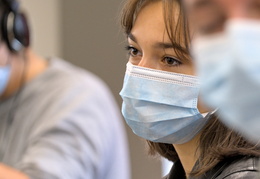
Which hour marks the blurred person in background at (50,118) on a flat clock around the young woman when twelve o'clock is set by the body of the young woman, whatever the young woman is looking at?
The blurred person in background is roughly at 2 o'clock from the young woman.

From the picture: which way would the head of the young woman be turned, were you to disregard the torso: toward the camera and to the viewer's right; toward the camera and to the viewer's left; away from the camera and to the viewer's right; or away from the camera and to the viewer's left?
toward the camera and to the viewer's left

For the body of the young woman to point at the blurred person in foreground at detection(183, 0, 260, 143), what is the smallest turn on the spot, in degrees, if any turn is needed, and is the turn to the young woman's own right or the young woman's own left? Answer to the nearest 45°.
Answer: approximately 45° to the young woman's own left

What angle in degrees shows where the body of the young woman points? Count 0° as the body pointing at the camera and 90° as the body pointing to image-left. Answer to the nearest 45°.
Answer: approximately 45°
